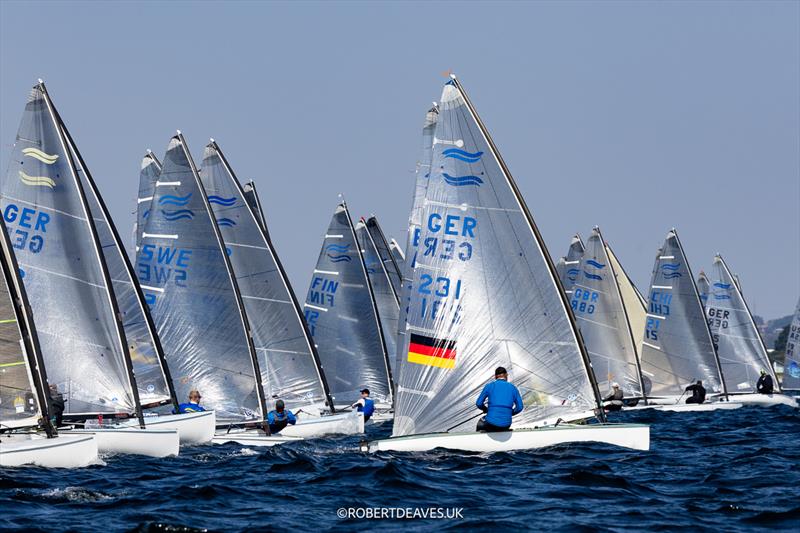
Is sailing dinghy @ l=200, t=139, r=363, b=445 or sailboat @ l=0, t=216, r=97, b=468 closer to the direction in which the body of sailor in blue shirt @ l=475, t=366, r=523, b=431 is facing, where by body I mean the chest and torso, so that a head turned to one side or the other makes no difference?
the sailing dinghy

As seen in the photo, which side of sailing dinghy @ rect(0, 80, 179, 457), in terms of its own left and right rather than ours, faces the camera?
right

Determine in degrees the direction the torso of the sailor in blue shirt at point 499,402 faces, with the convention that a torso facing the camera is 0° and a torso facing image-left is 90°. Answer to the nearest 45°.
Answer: approximately 180°
